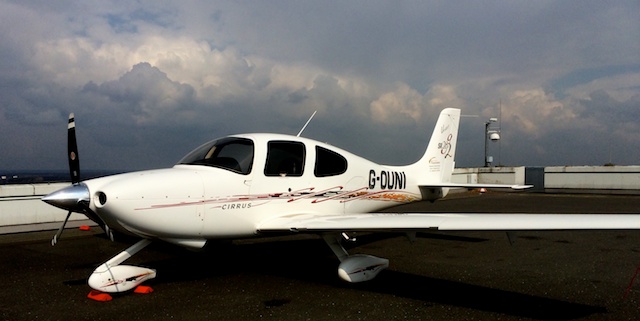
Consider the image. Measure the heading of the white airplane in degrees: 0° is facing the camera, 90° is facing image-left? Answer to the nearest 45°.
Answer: approximately 45°
